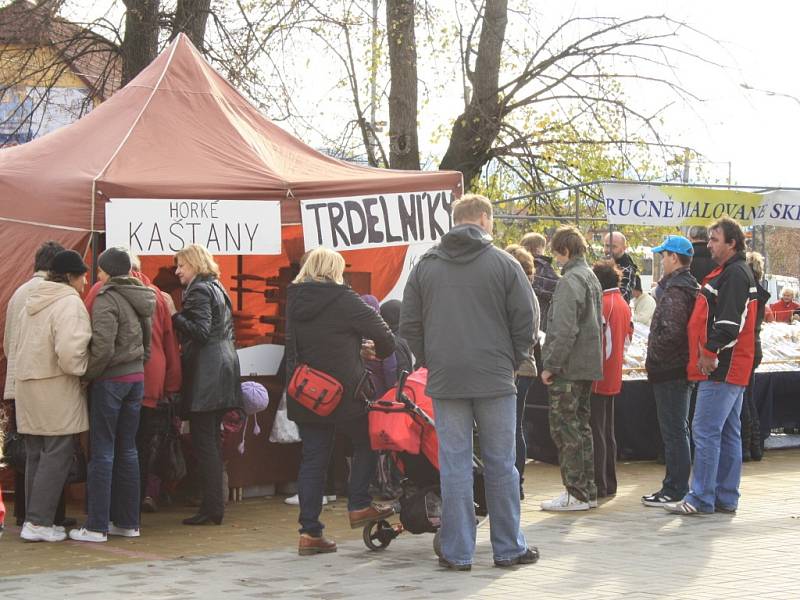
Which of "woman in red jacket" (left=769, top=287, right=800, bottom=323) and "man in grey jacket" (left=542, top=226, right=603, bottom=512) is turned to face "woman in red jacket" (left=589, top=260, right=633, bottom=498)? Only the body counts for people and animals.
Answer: "woman in red jacket" (left=769, top=287, right=800, bottom=323)

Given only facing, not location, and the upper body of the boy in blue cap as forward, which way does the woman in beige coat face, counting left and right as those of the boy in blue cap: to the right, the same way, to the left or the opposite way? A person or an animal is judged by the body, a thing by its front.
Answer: to the right

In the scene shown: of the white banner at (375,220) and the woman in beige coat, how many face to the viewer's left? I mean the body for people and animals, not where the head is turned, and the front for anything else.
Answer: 0

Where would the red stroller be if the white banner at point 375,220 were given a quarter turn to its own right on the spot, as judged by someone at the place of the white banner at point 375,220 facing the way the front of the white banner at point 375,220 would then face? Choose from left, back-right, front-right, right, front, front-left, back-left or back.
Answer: left

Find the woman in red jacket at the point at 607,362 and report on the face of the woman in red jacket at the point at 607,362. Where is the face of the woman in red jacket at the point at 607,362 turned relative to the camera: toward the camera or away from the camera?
away from the camera

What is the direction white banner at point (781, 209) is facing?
toward the camera

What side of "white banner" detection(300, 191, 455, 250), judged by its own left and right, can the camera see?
front

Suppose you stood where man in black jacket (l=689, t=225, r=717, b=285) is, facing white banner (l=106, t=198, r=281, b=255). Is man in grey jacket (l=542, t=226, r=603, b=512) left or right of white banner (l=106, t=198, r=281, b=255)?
left

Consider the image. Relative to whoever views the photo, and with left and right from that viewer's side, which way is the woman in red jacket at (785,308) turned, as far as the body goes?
facing the viewer

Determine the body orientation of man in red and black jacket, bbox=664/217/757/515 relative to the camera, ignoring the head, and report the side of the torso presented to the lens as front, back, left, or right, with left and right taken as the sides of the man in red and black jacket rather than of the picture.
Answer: left

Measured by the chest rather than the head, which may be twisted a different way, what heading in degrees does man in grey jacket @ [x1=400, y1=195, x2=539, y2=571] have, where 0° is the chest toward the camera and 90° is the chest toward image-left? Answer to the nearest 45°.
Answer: approximately 180°

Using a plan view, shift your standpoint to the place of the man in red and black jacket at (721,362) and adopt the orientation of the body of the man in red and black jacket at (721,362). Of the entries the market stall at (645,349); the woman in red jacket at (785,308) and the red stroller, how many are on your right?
2

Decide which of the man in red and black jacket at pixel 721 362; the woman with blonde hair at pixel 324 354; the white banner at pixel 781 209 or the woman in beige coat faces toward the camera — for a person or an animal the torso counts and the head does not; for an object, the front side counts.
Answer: the white banner

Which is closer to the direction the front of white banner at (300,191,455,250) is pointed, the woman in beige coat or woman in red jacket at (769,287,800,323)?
the woman in beige coat

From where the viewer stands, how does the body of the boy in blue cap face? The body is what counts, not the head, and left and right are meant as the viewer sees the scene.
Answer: facing to the left of the viewer

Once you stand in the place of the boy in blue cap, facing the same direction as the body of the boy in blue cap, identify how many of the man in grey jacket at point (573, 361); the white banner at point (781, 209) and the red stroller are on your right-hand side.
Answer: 1

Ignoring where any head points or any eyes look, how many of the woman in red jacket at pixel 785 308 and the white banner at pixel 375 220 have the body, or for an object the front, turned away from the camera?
0

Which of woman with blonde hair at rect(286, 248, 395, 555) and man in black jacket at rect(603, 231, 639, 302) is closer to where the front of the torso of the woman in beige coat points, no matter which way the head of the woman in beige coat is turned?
the man in black jacket
